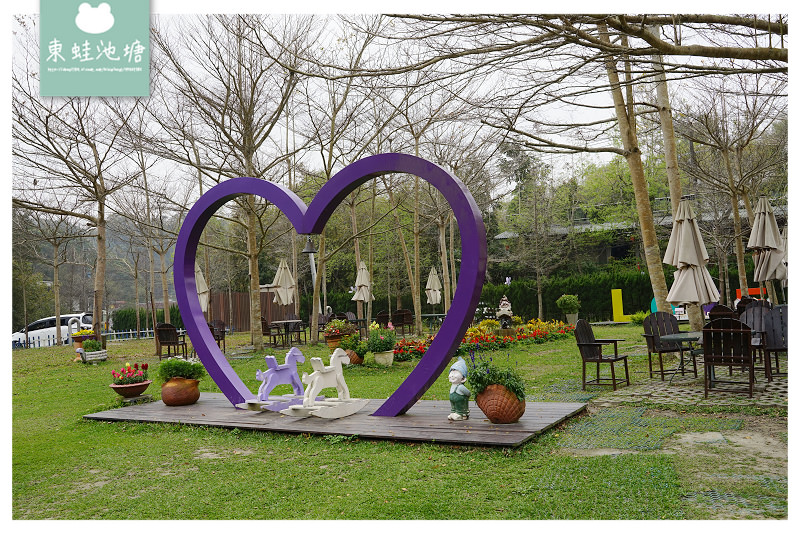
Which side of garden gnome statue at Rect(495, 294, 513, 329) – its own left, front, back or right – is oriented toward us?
front

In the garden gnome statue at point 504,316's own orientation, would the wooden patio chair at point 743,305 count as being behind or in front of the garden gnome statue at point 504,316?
in front

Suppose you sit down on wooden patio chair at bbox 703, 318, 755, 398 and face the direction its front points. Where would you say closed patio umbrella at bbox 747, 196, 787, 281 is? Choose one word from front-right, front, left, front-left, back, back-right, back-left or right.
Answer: front

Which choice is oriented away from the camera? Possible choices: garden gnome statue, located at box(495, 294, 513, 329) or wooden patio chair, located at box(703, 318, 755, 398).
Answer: the wooden patio chair

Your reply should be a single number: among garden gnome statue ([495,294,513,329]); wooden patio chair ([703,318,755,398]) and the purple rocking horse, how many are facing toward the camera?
1

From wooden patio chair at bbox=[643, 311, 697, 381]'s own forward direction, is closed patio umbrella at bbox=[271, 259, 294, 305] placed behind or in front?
behind

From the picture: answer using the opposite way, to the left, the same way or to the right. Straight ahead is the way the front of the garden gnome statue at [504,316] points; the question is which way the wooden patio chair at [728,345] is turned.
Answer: the opposite way

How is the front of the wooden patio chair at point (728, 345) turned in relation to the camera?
facing away from the viewer

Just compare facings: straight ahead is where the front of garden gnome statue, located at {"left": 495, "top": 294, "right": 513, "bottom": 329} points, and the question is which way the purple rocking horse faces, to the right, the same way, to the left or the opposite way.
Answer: to the left

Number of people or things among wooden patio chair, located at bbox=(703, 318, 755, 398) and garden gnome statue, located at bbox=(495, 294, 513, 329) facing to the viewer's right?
0
